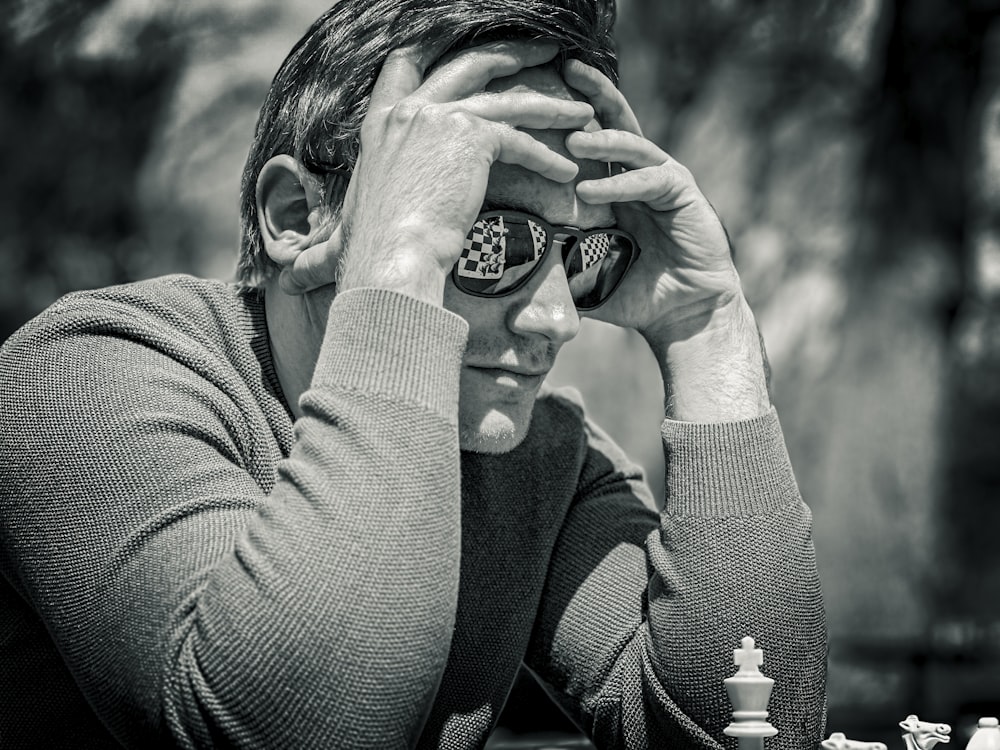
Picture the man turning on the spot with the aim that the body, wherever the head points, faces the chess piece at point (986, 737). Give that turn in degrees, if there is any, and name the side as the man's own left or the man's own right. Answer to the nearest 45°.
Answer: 0° — they already face it

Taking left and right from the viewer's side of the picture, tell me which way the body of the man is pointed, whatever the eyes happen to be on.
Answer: facing the viewer and to the right of the viewer

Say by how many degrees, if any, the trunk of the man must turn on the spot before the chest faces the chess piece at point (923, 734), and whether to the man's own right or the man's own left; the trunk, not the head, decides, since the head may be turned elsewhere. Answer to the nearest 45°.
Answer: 0° — they already face it

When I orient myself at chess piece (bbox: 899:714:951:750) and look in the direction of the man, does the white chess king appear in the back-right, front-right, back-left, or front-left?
front-left

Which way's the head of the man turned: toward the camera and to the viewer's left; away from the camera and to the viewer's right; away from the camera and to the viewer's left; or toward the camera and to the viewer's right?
toward the camera and to the viewer's right
